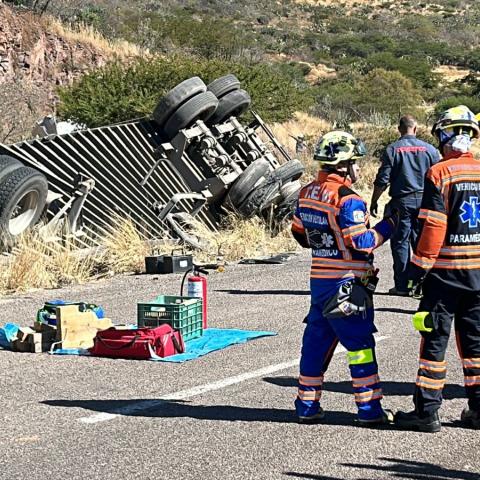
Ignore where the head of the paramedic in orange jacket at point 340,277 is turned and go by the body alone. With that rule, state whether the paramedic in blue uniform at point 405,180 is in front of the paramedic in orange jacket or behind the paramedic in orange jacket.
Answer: in front

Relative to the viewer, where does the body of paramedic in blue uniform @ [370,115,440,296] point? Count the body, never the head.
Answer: away from the camera

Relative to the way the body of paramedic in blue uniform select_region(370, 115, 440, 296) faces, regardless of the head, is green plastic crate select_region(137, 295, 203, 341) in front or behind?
behind

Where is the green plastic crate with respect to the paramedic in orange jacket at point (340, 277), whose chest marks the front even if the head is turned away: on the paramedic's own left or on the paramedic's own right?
on the paramedic's own left

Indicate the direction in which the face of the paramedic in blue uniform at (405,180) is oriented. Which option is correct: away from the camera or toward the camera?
away from the camera

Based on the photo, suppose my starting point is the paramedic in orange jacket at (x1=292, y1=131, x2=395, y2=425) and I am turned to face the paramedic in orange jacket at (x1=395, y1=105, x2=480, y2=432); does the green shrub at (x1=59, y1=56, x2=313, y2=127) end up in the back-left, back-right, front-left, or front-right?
back-left

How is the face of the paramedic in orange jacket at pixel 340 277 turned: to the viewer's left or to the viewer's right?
to the viewer's right

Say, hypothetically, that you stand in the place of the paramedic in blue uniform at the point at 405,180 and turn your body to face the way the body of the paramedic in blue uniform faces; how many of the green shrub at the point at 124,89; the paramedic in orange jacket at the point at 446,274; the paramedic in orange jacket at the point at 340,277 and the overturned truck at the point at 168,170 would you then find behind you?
2

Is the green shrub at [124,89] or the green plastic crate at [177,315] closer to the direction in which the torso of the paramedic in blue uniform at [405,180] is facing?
the green shrub

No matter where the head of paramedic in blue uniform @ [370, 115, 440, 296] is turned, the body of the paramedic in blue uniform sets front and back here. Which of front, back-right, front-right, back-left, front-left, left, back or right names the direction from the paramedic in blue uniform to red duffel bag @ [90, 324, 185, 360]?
back-left

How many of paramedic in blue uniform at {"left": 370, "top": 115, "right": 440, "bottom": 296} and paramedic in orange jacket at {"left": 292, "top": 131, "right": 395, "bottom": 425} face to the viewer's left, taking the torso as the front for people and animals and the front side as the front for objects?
0

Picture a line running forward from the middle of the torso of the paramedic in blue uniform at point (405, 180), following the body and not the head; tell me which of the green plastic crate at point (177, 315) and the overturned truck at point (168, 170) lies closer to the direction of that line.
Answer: the overturned truck

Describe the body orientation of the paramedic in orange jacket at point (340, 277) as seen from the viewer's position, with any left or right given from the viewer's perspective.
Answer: facing away from the viewer and to the right of the viewer

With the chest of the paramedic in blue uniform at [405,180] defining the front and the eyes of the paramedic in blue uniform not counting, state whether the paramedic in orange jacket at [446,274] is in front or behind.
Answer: behind
